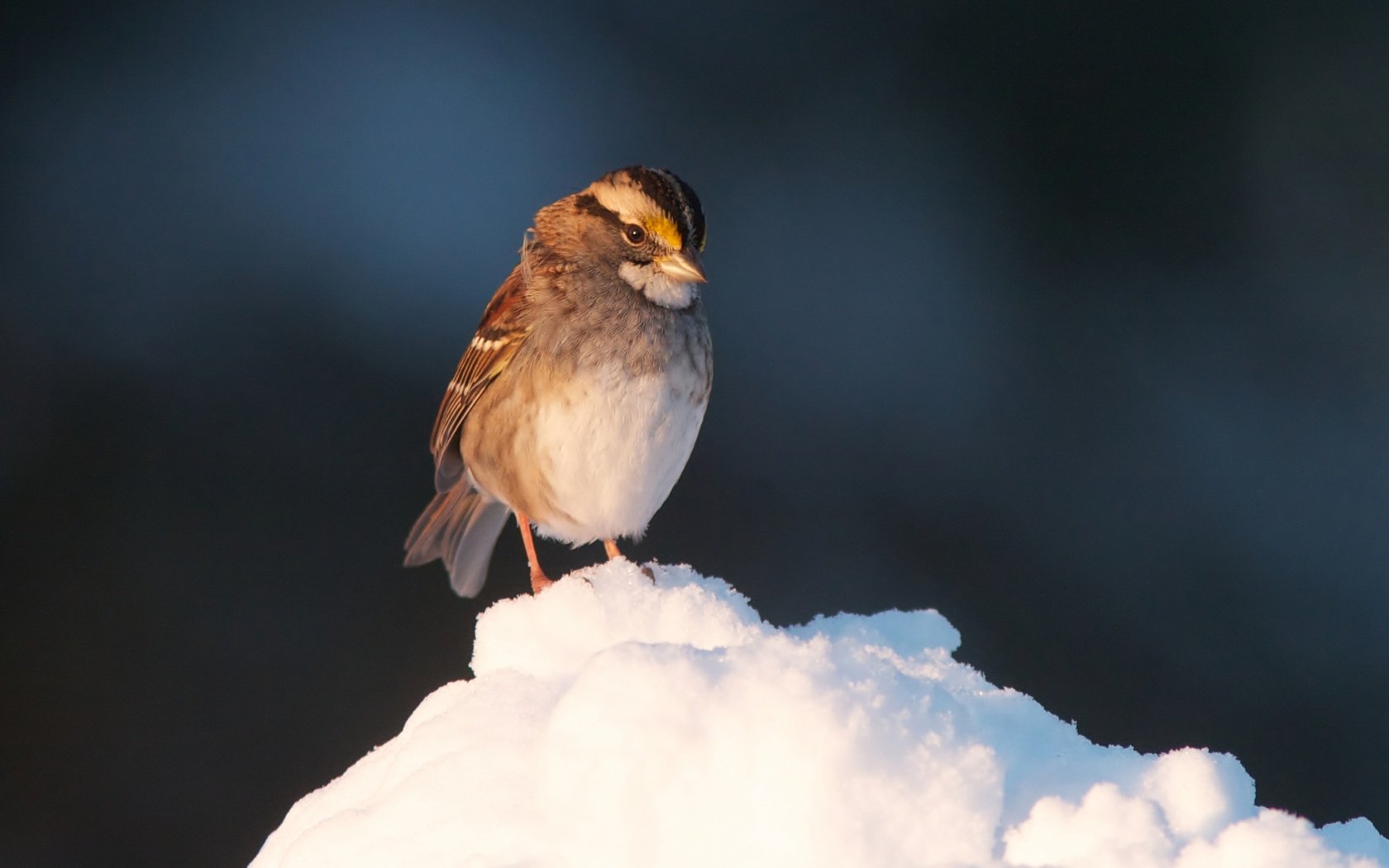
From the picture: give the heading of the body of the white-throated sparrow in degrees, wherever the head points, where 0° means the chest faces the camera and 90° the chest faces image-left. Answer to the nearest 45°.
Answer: approximately 315°
